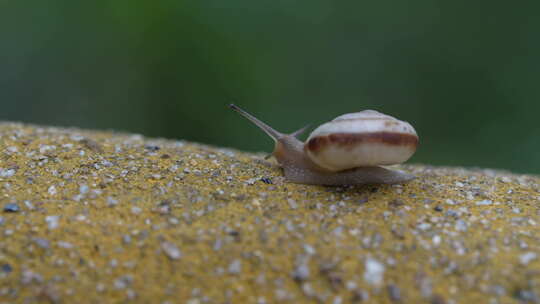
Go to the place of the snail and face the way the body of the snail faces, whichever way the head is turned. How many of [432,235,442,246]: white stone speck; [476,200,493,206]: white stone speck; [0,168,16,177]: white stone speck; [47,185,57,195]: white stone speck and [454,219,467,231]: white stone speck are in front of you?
2

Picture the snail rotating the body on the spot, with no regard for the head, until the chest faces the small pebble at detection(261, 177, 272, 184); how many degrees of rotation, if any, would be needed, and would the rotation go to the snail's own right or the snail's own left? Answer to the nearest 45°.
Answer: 0° — it already faces it

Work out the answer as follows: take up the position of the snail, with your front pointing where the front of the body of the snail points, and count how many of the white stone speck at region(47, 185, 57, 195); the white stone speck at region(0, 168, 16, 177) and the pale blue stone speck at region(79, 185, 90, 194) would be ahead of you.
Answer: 3

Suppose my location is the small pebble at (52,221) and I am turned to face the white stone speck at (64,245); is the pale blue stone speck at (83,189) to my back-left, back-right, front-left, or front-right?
back-left

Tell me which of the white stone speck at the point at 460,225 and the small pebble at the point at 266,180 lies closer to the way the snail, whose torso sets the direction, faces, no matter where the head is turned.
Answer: the small pebble

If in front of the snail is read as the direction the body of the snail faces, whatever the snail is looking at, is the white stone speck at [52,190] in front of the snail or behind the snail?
in front

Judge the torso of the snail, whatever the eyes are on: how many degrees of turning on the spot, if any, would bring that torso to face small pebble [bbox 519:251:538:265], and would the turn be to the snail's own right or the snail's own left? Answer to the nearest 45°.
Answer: approximately 135° to the snail's own left

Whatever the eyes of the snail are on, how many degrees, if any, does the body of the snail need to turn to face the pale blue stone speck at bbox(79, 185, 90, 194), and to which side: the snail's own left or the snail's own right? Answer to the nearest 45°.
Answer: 0° — it already faces it

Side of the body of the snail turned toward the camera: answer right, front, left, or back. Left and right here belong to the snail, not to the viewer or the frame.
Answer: left

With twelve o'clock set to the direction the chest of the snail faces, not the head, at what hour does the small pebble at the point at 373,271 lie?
The small pebble is roughly at 9 o'clock from the snail.

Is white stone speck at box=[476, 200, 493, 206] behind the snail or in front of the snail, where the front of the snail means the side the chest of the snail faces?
behind
